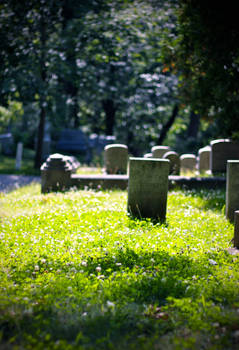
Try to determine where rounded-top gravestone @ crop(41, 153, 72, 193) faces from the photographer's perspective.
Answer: facing the viewer

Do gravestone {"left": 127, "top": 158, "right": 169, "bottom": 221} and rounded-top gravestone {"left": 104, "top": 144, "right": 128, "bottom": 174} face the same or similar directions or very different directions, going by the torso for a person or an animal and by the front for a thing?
same or similar directions

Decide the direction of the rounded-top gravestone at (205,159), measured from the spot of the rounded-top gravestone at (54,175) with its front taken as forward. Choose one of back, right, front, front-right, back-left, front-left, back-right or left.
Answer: back-left

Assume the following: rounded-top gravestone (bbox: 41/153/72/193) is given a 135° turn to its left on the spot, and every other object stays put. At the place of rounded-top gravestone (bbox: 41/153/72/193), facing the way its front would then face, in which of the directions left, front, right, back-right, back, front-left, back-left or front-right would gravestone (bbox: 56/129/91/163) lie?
front-left

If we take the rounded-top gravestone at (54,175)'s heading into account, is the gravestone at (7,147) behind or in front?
behind

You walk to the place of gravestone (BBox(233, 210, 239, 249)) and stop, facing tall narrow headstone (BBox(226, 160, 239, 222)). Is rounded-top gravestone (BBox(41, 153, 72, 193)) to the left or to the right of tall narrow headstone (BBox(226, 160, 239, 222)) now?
left

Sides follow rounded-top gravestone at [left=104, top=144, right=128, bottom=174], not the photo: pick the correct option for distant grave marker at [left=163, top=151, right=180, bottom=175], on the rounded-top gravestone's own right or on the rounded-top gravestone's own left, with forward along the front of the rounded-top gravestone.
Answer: on the rounded-top gravestone's own left

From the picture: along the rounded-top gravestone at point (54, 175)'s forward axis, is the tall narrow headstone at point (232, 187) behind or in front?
in front

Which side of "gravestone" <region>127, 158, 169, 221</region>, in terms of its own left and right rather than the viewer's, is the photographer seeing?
front

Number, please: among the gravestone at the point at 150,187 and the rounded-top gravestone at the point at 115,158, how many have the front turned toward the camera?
2

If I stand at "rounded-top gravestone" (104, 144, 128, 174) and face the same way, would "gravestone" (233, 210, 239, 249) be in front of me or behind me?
in front

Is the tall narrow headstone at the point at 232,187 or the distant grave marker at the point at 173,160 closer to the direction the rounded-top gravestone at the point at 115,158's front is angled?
the tall narrow headstone

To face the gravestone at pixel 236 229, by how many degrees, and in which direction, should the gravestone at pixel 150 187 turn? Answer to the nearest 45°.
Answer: approximately 45° to its left

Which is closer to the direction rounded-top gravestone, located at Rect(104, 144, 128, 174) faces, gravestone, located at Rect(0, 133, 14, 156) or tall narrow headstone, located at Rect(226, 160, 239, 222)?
the tall narrow headstone
